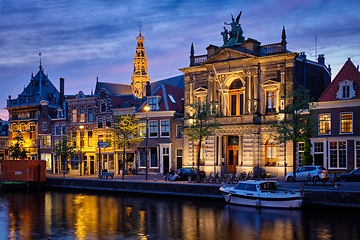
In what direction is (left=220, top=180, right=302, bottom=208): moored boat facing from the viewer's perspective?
to the viewer's left

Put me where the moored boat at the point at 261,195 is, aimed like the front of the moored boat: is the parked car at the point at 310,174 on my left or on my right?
on my right

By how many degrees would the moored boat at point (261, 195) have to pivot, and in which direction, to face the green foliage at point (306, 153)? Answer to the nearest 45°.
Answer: approximately 90° to its right

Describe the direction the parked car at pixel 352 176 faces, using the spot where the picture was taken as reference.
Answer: facing to the left of the viewer

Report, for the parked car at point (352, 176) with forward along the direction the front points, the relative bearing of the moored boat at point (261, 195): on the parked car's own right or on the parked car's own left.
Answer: on the parked car's own left
